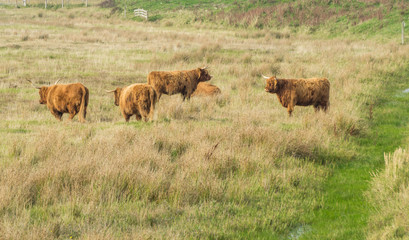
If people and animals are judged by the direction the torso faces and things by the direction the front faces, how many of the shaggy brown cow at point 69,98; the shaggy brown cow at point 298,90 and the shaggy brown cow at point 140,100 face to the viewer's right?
0

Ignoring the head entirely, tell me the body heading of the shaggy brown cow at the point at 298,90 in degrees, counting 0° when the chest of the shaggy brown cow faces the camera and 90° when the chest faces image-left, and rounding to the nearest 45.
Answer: approximately 90°

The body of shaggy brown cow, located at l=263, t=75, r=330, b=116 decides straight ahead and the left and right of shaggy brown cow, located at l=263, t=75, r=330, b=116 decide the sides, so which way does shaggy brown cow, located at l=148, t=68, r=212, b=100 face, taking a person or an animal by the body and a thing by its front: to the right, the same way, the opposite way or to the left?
the opposite way

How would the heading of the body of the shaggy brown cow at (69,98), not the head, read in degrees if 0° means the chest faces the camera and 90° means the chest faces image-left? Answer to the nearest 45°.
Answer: approximately 135°

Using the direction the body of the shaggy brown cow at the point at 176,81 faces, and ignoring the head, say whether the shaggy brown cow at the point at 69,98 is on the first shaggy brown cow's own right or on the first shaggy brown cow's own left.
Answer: on the first shaggy brown cow's own right

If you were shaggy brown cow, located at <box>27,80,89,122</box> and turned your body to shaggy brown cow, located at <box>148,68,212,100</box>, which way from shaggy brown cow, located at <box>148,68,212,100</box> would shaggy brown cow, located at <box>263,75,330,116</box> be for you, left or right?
right

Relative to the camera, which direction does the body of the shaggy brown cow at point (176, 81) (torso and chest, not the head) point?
to the viewer's right

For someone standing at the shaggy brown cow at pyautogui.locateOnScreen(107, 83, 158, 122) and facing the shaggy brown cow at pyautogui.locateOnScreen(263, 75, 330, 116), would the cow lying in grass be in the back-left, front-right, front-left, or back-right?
front-left

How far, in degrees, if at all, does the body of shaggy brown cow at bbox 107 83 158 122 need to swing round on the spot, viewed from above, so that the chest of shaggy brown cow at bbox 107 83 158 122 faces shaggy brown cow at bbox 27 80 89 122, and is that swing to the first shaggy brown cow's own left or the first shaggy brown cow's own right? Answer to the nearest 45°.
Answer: approximately 45° to the first shaggy brown cow's own left

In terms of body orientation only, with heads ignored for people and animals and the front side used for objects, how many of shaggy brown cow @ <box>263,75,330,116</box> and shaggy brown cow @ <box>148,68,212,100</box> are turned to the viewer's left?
1

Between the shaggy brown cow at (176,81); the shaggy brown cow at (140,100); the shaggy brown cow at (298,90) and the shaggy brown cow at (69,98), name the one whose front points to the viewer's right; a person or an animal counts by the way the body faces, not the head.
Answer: the shaggy brown cow at (176,81)

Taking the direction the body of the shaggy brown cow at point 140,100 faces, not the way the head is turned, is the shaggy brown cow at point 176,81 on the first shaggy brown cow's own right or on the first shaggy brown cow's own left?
on the first shaggy brown cow's own right

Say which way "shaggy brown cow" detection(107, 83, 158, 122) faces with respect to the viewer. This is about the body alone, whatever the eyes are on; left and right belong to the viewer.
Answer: facing away from the viewer and to the left of the viewer
